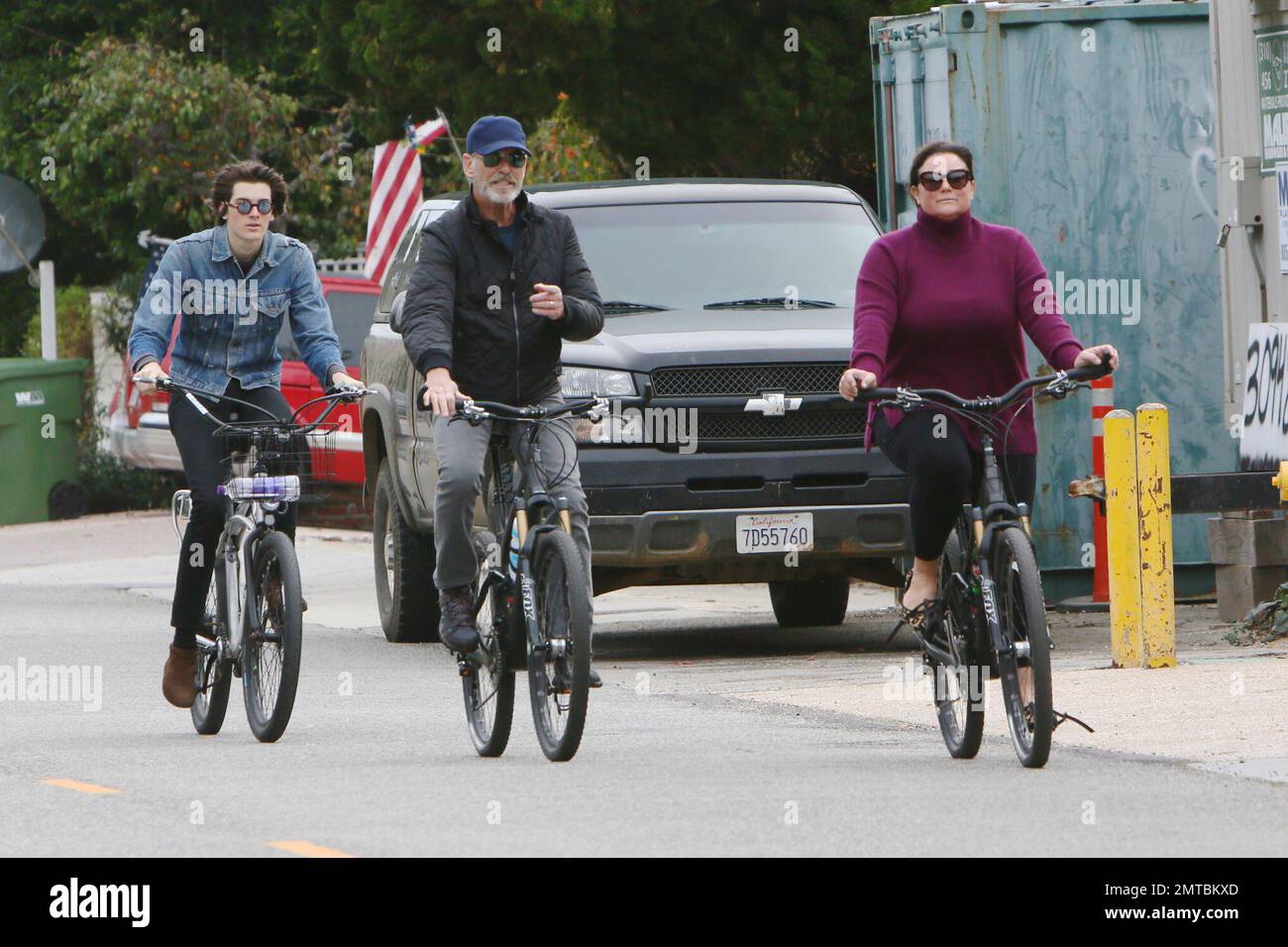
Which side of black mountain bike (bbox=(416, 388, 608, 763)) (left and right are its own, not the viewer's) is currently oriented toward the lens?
front

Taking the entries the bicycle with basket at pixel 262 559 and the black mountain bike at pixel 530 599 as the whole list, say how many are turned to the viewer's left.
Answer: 0

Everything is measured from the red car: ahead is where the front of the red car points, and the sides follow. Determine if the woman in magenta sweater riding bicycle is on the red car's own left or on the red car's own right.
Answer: on the red car's own left

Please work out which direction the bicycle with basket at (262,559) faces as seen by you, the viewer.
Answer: facing the viewer

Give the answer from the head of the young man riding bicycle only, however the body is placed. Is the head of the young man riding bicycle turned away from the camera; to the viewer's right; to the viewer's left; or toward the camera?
toward the camera

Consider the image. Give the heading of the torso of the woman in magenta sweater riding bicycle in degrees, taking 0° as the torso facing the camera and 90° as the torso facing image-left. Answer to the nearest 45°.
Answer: approximately 0°

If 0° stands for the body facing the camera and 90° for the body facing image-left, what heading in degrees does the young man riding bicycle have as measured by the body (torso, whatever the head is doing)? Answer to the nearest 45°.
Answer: approximately 0°

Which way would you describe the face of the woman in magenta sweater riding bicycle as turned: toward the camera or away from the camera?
toward the camera

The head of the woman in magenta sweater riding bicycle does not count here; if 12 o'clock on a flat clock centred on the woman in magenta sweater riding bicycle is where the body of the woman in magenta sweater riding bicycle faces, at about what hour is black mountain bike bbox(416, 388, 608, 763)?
The black mountain bike is roughly at 3 o'clock from the woman in magenta sweater riding bicycle.

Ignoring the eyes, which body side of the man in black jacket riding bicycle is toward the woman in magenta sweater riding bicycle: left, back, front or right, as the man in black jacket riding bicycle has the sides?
left

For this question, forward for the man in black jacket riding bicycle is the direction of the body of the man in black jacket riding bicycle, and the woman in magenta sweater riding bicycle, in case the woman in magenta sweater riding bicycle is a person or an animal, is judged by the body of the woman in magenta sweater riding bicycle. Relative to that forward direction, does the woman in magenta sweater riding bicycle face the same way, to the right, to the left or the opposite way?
the same way

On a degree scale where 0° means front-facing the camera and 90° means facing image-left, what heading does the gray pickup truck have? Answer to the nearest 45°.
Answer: approximately 315°

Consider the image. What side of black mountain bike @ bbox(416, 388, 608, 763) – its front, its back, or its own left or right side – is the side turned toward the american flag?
back

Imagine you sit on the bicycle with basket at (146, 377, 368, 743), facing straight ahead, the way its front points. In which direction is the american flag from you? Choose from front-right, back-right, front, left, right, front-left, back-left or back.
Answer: back

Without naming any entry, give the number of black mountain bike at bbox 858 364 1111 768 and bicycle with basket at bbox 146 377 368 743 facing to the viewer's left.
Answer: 0
